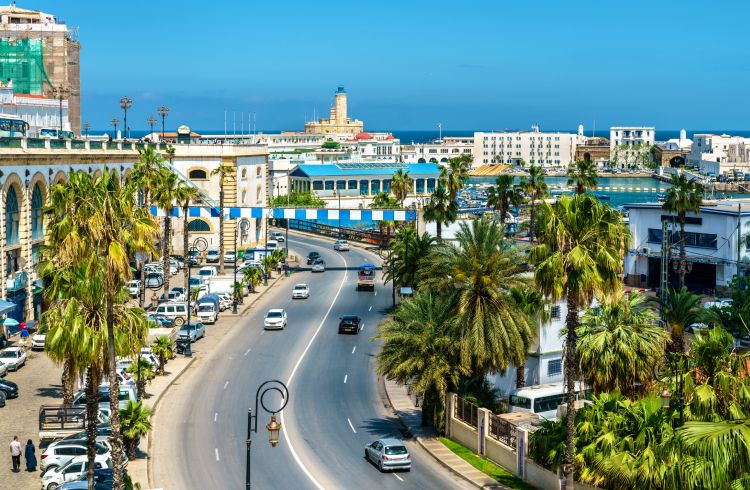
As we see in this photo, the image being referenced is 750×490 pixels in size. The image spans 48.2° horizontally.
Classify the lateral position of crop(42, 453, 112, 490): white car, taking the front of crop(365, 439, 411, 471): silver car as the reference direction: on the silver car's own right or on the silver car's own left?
on the silver car's own left

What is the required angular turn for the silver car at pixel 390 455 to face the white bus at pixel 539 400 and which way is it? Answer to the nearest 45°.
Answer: approximately 90° to its right

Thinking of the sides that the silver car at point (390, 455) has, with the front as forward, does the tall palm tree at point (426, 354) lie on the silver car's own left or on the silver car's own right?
on the silver car's own right

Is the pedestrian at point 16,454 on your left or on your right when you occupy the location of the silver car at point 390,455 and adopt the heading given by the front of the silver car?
on your left

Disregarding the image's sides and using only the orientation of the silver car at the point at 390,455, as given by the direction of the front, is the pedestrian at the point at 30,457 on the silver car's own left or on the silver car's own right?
on the silver car's own left

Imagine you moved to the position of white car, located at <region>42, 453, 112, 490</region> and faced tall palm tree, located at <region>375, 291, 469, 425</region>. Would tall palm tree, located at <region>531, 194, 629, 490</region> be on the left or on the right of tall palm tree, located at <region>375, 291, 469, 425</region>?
right

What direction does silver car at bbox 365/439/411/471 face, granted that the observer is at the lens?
facing away from the viewer and to the left of the viewer
